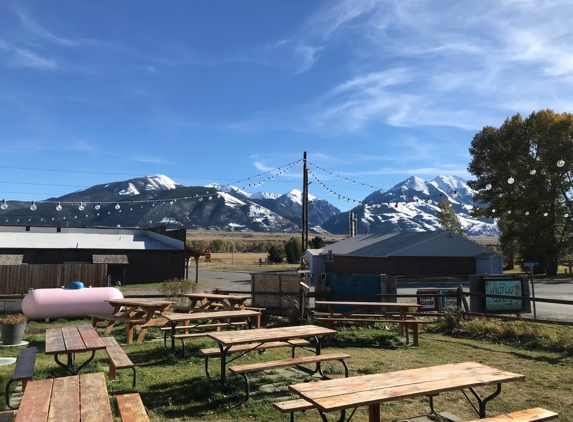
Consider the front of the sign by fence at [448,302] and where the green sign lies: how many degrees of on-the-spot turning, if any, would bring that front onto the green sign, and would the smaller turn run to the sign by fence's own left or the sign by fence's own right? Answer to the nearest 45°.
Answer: approximately 90° to the sign by fence's own left

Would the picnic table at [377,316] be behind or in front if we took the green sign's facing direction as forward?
in front

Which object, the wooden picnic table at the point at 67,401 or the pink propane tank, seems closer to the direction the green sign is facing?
the wooden picnic table

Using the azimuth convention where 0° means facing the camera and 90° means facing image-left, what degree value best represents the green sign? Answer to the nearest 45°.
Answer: approximately 0°

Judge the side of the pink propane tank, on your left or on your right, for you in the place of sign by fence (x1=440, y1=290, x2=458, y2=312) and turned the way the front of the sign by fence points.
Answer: on your right

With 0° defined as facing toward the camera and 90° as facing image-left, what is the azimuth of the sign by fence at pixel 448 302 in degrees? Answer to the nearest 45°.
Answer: approximately 0°

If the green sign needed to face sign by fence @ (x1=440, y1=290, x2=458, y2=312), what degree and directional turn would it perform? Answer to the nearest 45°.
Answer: approximately 90° to its right

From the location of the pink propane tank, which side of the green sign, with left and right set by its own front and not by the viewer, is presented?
right

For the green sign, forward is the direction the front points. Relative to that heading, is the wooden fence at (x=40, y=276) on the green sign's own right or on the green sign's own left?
on the green sign's own right

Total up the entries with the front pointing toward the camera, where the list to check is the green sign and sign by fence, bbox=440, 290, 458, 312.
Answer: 2

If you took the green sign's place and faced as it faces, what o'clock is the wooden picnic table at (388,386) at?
The wooden picnic table is roughly at 12 o'clock from the green sign.

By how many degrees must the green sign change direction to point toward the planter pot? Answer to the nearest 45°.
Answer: approximately 45° to its right

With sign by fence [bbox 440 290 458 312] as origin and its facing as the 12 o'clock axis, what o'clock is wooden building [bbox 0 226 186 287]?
The wooden building is roughly at 4 o'clock from the sign by fence.

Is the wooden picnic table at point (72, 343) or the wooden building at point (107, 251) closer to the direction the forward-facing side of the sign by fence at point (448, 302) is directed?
the wooden picnic table

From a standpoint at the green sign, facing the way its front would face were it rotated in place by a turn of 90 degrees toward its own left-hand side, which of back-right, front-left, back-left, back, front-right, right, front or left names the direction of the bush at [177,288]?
back
